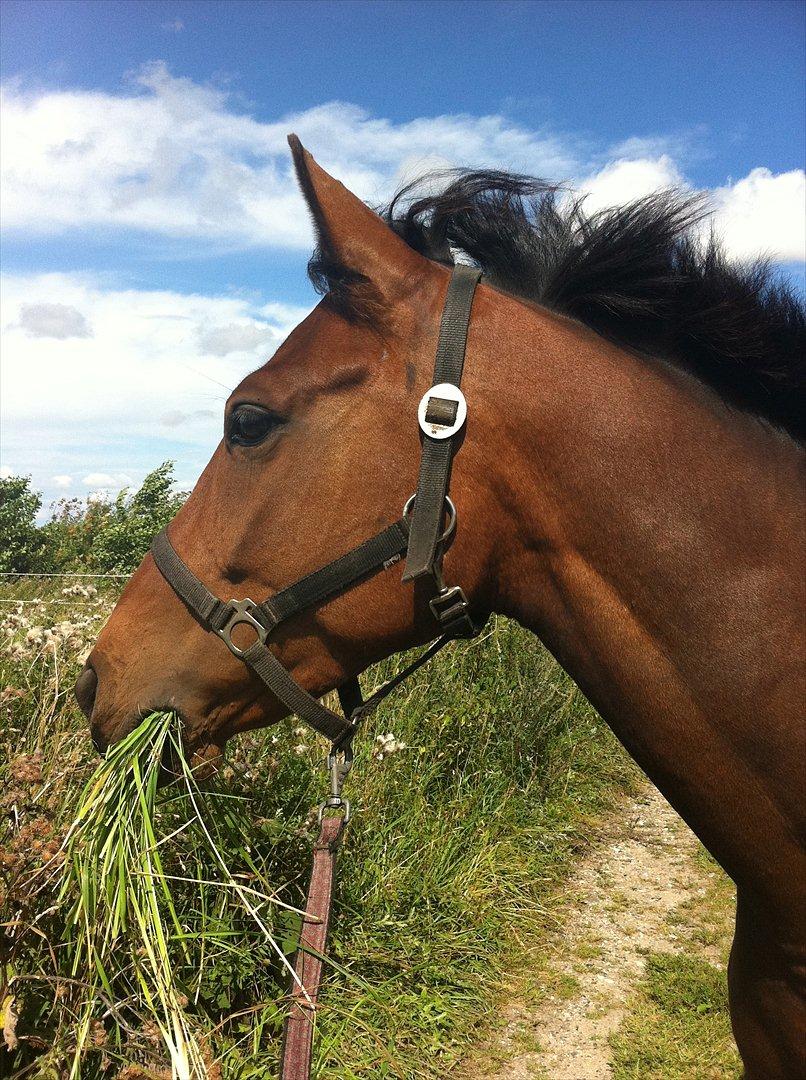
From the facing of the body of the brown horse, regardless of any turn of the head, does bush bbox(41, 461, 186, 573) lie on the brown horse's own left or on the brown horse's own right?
on the brown horse's own right

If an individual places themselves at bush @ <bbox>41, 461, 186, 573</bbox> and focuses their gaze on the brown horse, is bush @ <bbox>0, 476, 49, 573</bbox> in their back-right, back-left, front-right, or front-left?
back-right

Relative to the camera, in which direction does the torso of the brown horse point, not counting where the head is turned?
to the viewer's left

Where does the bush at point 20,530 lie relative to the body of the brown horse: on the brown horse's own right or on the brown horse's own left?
on the brown horse's own right
